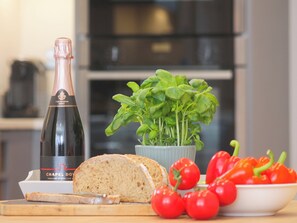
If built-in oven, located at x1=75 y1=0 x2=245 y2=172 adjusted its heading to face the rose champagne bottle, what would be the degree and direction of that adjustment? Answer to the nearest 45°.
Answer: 0° — it already faces it

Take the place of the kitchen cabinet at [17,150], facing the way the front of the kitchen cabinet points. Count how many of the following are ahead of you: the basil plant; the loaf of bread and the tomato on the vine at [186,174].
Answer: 3

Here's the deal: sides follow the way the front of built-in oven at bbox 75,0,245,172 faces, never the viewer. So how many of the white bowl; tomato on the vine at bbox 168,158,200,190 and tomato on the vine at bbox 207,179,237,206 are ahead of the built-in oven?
3

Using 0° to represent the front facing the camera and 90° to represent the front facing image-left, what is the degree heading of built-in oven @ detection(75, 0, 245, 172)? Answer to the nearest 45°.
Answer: approximately 0°

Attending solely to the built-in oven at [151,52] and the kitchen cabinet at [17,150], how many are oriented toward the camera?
2

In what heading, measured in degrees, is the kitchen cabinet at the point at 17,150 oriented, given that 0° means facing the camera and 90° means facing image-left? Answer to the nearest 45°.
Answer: approximately 0°

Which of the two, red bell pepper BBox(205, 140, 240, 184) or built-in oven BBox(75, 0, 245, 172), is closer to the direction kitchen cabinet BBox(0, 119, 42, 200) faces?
the red bell pepper
